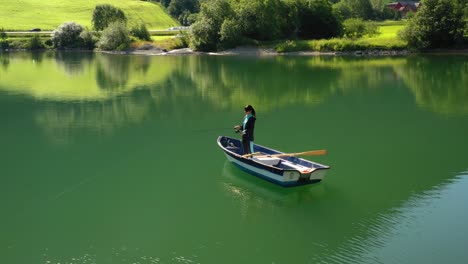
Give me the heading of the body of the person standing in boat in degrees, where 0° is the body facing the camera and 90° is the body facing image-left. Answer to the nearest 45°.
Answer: approximately 90°
